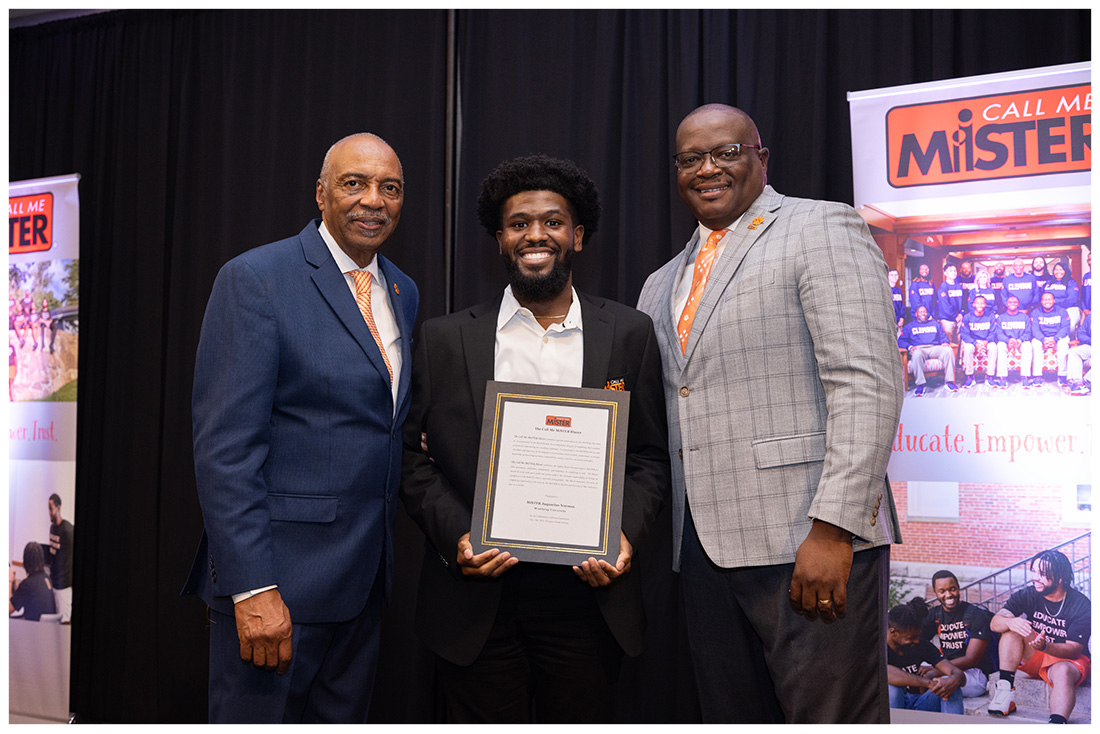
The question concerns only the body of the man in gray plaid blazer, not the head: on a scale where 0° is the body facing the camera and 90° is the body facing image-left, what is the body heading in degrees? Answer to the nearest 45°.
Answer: approximately 45°

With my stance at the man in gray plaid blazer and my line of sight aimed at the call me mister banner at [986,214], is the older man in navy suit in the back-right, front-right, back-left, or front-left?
back-left

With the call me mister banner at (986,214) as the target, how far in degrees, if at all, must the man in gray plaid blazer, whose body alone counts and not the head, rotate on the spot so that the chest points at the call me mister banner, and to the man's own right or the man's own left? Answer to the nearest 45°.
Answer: approximately 180°

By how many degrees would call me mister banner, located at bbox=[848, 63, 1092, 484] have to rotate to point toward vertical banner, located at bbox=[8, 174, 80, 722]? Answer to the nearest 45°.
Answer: approximately 45° to its right

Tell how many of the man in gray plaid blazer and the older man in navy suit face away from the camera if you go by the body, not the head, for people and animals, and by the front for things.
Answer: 0

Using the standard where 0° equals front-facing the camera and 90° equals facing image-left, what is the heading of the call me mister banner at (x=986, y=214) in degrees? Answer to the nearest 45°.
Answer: approximately 45°

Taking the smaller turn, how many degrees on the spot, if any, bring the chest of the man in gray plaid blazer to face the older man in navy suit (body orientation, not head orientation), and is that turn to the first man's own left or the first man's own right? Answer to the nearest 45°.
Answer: approximately 45° to the first man's own right

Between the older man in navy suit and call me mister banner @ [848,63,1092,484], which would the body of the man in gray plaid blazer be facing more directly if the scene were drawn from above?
the older man in navy suit

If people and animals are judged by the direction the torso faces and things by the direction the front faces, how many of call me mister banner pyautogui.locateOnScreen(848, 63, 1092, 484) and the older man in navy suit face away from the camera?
0
